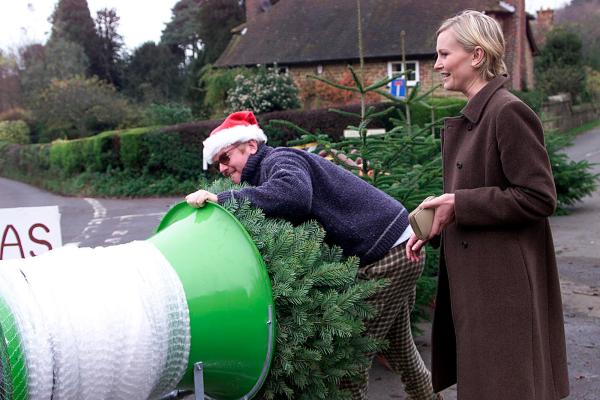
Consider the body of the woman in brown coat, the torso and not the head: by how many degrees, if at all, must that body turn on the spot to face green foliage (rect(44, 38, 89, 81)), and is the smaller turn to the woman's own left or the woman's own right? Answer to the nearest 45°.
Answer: approximately 45° to the woman's own right

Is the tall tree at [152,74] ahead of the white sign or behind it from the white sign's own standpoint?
behind

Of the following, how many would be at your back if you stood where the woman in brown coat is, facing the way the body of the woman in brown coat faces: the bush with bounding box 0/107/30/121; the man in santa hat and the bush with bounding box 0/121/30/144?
0

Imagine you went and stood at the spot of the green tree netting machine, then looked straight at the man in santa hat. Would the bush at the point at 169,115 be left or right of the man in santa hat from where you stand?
left

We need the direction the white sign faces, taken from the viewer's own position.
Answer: facing the viewer

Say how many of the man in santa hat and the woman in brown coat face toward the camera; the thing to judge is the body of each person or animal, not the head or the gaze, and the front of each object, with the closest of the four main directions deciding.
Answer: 0

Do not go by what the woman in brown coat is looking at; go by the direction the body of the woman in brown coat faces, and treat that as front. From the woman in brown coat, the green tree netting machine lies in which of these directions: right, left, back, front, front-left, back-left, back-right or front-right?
front

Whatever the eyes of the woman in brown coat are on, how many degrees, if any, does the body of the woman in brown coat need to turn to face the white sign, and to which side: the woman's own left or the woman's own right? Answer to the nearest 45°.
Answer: approximately 45° to the woman's own right

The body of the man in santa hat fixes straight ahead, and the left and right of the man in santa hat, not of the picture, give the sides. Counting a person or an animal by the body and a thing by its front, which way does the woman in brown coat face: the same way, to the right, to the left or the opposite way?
the same way

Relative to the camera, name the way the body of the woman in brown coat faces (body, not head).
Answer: to the viewer's left

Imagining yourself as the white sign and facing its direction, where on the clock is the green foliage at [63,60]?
The green foliage is roughly at 6 o'clock from the white sign.

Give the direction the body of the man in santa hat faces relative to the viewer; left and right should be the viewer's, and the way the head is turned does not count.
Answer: facing to the left of the viewer

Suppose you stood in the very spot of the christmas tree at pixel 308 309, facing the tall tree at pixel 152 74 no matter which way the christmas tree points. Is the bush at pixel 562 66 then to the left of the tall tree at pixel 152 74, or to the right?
right

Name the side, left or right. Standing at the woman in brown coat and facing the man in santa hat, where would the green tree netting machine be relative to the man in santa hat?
left

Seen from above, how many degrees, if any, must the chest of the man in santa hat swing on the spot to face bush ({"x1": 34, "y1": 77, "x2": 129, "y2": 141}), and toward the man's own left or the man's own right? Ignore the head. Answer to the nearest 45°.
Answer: approximately 90° to the man's own right

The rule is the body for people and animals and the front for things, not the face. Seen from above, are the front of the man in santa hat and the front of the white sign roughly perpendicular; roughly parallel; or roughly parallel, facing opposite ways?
roughly perpendicular
